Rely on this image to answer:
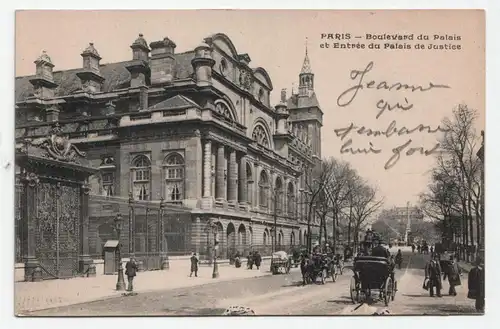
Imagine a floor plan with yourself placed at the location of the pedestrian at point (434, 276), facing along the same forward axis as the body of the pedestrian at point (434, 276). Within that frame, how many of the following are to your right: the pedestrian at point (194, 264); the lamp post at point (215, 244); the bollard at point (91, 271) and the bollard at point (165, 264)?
4

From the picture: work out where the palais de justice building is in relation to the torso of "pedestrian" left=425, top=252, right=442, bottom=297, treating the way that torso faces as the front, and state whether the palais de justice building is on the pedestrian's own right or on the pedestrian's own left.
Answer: on the pedestrian's own right

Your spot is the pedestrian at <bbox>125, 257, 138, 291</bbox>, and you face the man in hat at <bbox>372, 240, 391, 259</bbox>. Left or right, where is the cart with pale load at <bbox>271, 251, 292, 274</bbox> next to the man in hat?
left

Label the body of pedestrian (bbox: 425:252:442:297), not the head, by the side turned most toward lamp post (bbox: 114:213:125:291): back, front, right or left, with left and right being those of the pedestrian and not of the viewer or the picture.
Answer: right
